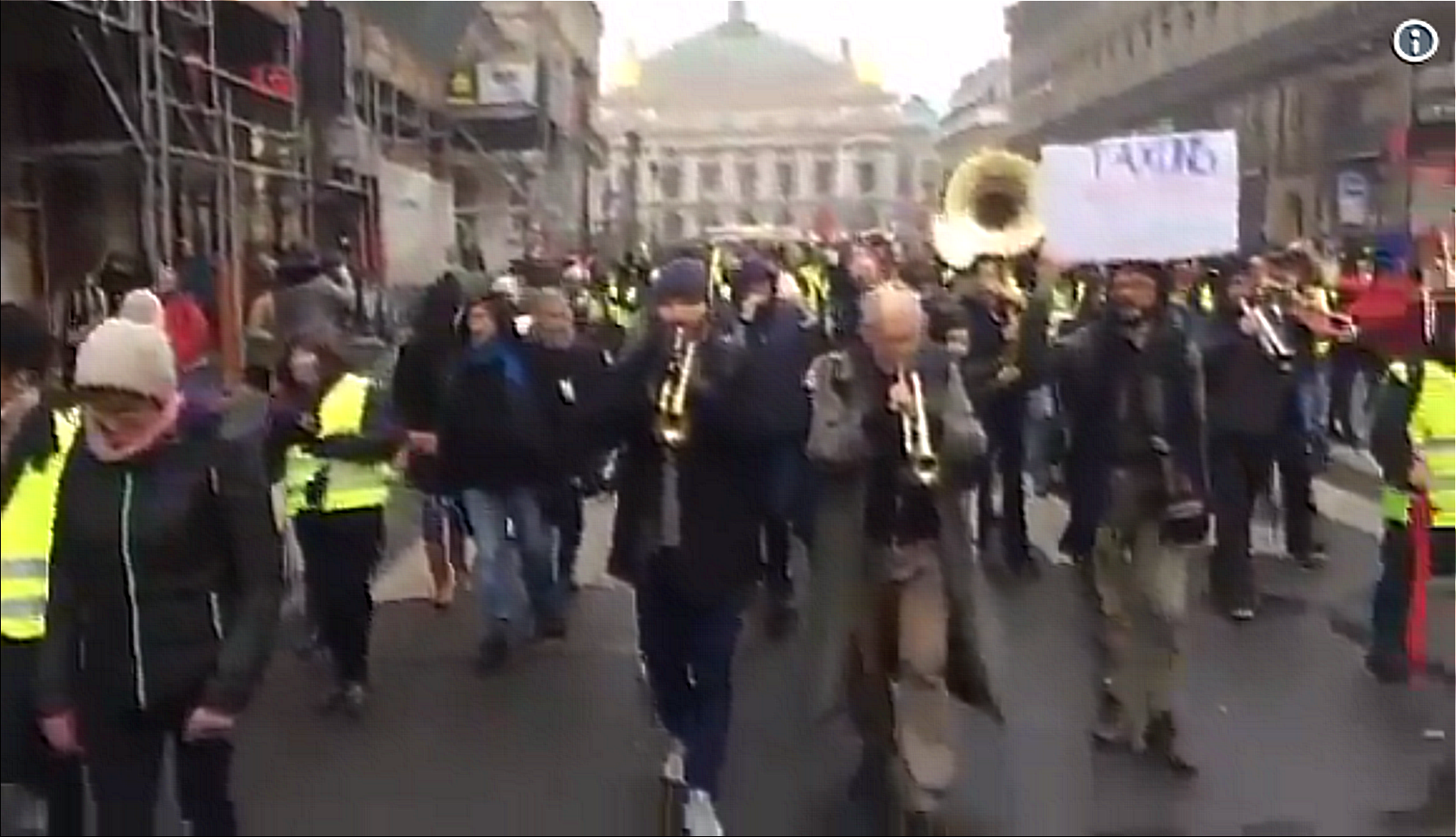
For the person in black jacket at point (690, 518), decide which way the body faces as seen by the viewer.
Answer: toward the camera

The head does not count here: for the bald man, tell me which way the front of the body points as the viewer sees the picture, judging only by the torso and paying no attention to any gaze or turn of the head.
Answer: toward the camera

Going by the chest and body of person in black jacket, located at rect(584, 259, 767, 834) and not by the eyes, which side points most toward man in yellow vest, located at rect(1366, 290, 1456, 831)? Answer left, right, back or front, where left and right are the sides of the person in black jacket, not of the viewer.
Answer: left

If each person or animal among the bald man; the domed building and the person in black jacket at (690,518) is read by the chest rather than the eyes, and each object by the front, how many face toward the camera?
3

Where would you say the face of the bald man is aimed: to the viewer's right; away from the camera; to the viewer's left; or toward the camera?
toward the camera

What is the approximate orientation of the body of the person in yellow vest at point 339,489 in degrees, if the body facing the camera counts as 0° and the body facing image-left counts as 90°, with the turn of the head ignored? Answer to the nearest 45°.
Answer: approximately 45°

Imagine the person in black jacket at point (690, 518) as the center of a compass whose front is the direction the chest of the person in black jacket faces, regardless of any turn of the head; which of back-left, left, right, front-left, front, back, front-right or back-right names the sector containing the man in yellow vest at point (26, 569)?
right

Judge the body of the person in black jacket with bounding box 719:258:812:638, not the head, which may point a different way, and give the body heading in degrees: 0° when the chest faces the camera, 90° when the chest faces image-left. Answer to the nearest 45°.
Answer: approximately 45°

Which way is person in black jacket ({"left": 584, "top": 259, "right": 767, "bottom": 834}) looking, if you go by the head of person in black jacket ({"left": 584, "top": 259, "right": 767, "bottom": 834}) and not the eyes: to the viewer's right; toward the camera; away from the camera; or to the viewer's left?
toward the camera

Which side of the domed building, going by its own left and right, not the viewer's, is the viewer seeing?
front

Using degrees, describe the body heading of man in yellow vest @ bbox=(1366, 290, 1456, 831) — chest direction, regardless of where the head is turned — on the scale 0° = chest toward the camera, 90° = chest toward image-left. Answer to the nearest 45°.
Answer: approximately 45°

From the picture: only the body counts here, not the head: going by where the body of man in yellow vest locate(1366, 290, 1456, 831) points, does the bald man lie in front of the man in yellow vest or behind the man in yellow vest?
in front
